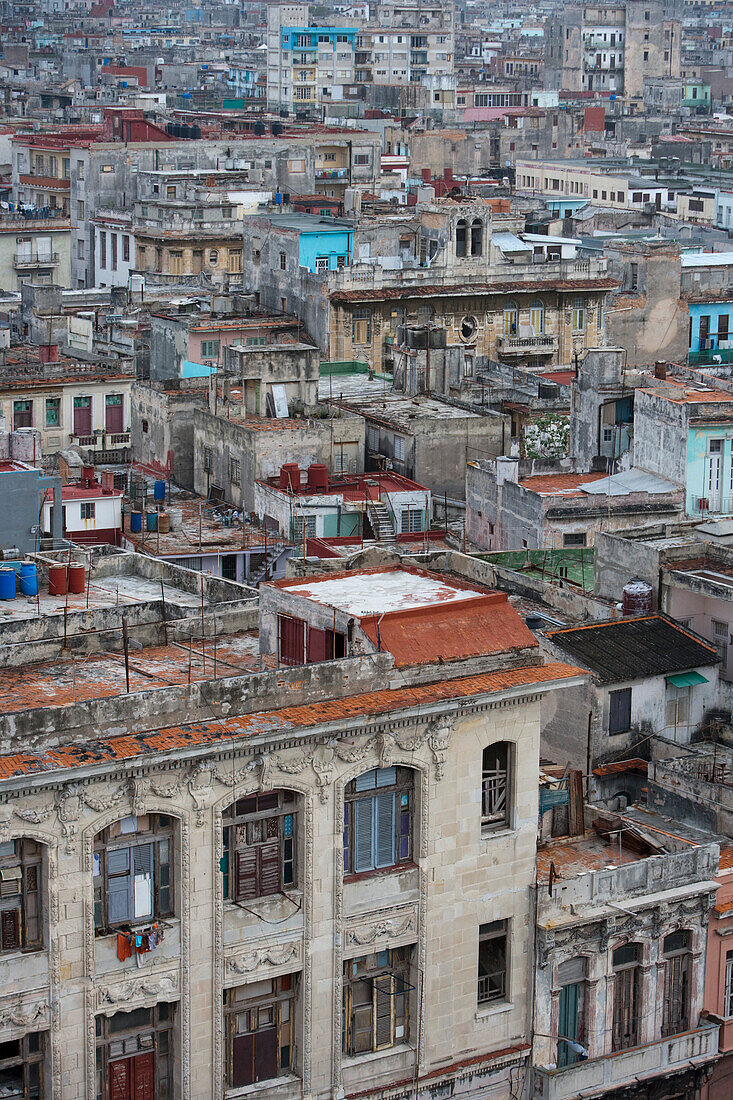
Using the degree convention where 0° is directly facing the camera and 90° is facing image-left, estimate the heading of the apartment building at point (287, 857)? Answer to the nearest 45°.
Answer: approximately 315°
